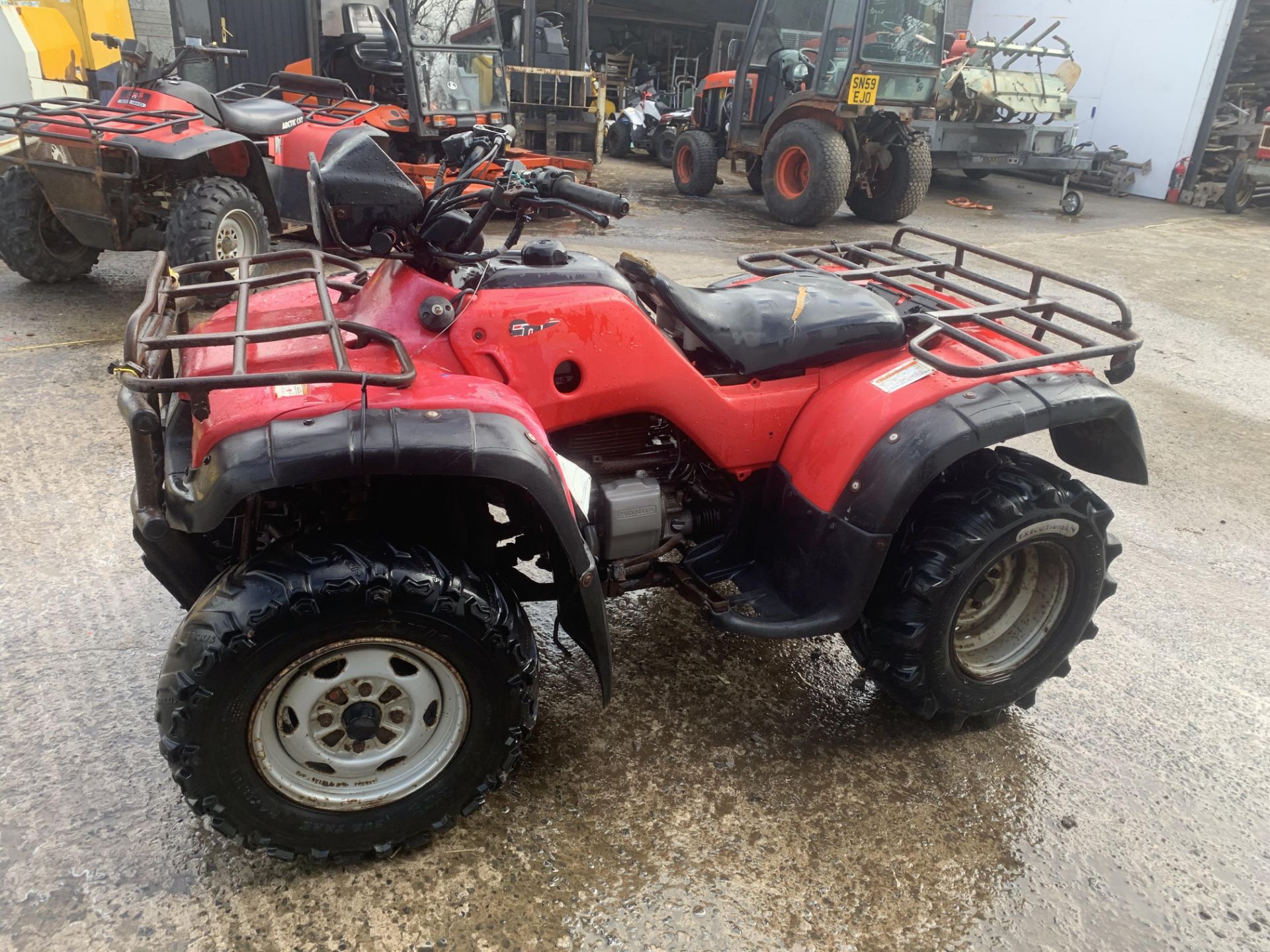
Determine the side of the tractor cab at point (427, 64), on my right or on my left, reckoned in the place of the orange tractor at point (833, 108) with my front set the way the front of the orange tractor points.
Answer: on my left

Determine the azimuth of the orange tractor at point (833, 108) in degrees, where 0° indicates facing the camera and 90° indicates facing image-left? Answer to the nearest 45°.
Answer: approximately 135°

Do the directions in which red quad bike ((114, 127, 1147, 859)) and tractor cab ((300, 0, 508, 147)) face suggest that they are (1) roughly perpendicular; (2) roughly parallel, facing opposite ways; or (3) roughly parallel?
roughly perpendicular

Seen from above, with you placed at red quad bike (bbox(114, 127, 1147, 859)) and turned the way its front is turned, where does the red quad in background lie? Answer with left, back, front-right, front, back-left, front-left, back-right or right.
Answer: right

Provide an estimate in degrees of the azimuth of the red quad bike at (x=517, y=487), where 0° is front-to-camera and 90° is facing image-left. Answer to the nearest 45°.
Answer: approximately 45°

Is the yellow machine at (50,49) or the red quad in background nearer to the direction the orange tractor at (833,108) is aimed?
the yellow machine

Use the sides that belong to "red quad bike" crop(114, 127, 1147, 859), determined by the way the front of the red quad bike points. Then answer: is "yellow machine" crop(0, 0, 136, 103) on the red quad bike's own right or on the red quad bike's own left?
on the red quad bike's own right

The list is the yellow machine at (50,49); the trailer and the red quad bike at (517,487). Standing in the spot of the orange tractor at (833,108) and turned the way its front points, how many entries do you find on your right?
1
